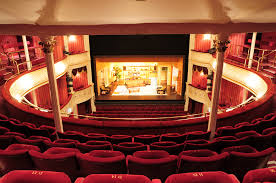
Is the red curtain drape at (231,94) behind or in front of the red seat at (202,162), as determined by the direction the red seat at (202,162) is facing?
in front

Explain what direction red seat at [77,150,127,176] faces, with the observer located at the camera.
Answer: facing away from the viewer

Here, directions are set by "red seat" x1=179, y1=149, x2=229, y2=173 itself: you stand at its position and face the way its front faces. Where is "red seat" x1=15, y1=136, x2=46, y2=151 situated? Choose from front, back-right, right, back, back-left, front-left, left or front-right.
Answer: left

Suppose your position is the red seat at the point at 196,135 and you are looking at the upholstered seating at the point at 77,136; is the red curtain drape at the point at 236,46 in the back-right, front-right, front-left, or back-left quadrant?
back-right

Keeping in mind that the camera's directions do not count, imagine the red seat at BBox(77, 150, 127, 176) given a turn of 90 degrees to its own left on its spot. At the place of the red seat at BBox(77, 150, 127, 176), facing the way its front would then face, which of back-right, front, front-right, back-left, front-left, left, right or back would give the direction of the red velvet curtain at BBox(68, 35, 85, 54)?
right

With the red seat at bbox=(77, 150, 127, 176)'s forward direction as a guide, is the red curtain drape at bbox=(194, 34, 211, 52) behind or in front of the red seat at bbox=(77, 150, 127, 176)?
in front

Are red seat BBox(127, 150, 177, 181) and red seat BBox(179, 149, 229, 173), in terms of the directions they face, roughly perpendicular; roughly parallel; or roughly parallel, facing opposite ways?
roughly parallel

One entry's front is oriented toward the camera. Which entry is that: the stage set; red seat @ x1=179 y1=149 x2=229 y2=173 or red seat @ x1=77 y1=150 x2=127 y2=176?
the stage set

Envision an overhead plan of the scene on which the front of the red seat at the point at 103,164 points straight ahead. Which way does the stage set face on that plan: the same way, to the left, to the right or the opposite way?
the opposite way

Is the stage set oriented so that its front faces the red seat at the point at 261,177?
yes

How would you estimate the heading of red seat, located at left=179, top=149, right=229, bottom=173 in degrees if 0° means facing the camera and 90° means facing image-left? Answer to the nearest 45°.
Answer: approximately 180°

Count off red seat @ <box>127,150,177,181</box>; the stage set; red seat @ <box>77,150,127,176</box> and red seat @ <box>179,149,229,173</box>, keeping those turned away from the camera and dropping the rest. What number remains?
3

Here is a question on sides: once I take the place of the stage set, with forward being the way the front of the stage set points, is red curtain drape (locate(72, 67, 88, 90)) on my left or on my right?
on my right

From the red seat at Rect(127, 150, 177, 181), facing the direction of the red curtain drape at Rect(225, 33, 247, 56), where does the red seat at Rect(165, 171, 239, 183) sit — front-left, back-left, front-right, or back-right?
back-right

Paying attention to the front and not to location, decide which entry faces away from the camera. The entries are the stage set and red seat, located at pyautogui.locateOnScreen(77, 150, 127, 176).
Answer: the red seat

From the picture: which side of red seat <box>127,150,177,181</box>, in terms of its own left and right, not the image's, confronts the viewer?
back

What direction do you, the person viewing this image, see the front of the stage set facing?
facing the viewer

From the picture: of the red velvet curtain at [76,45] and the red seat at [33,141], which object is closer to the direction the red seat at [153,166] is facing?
the red velvet curtain

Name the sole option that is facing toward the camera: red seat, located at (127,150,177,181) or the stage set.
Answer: the stage set

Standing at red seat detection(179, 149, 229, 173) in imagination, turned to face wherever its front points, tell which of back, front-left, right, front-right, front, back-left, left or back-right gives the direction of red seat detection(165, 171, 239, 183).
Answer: back
